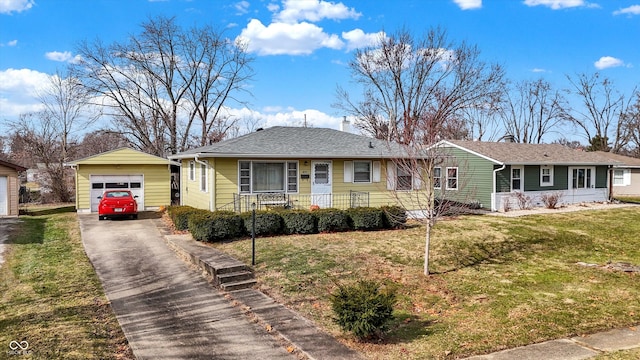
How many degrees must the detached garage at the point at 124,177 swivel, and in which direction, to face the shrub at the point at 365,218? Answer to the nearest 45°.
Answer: approximately 45° to its left

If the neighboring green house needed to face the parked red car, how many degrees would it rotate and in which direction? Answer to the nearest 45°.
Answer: approximately 90° to its right

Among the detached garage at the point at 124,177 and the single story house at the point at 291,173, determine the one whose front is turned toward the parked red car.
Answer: the detached garage

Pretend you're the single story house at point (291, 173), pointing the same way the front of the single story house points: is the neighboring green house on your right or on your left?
on your left

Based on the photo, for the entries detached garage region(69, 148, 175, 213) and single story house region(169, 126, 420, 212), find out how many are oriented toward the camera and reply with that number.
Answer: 2

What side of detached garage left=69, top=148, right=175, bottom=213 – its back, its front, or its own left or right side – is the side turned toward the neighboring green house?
left

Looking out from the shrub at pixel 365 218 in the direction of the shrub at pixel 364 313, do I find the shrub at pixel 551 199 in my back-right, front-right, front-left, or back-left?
back-left

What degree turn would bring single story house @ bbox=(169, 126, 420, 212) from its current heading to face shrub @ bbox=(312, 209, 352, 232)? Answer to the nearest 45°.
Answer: approximately 45° to its left

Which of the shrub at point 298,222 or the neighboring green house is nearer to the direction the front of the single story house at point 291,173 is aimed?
the shrub

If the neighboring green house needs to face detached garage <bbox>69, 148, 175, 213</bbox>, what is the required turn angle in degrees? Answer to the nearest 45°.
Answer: approximately 90° to its right
